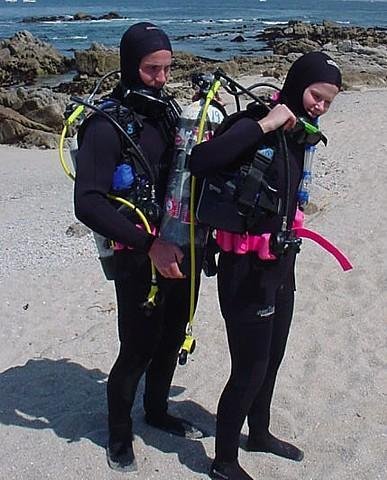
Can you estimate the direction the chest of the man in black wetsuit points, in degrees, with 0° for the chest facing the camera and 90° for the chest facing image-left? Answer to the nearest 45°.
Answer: approximately 315°

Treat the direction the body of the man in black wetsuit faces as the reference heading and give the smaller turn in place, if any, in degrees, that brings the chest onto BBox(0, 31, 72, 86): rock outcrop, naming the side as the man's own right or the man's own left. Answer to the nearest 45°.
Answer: approximately 135° to the man's own left

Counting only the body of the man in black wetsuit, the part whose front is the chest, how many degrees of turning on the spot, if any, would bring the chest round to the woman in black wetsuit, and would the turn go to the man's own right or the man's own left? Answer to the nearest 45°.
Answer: approximately 45° to the man's own left

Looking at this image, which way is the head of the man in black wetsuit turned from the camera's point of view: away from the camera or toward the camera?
toward the camera

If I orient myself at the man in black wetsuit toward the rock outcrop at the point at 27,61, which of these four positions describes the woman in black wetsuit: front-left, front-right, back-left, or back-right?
back-right

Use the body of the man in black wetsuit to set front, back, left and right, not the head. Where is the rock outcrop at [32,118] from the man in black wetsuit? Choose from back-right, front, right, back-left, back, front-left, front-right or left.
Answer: back-left

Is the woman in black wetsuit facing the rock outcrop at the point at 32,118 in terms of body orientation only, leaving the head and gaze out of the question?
no
